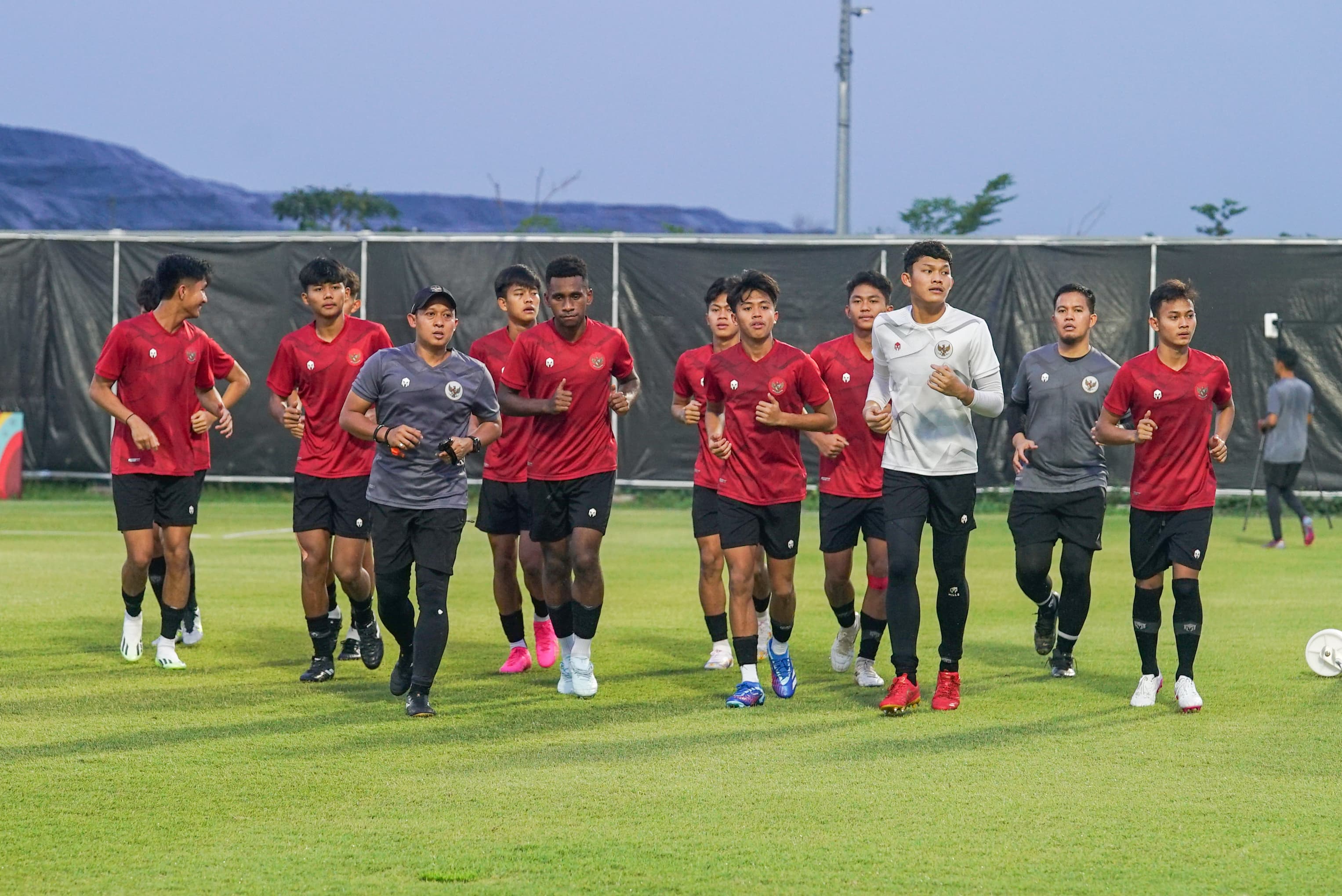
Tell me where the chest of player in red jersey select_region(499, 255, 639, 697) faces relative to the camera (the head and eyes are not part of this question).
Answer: toward the camera

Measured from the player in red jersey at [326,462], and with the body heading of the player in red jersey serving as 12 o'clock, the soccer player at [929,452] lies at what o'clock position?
The soccer player is roughly at 10 o'clock from the player in red jersey.

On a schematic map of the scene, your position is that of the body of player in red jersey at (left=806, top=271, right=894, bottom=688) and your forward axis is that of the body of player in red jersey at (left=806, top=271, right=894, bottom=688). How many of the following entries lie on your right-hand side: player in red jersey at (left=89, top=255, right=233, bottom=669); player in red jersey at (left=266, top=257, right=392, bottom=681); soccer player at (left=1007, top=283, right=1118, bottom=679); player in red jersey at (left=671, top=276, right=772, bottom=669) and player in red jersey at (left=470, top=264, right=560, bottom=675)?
4

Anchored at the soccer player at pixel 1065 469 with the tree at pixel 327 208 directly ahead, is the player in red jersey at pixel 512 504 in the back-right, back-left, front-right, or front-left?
front-left

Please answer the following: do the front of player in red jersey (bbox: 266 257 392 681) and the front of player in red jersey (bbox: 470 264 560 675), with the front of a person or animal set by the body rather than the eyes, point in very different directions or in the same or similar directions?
same or similar directions

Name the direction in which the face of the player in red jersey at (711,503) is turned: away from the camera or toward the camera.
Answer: toward the camera

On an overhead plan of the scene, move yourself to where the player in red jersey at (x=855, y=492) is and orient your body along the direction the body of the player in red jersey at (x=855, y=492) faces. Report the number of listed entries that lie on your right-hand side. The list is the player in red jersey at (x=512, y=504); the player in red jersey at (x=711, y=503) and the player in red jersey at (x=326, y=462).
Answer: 3

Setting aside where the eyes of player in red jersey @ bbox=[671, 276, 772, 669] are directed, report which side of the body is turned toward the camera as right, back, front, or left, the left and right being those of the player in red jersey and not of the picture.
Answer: front

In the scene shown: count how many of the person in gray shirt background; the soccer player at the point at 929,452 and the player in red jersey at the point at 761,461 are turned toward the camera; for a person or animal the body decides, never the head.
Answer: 2

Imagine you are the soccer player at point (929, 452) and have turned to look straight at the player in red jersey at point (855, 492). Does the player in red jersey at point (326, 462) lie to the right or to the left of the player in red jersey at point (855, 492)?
left

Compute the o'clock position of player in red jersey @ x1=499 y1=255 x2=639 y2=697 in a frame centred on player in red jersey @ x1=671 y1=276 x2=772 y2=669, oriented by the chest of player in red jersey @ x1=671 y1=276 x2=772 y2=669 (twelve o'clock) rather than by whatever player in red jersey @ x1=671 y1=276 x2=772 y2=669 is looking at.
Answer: player in red jersey @ x1=499 y1=255 x2=639 y2=697 is roughly at 2 o'clock from player in red jersey @ x1=671 y1=276 x2=772 y2=669.

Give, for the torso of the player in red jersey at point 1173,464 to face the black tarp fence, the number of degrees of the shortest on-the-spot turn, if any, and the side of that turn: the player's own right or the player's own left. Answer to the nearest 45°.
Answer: approximately 135° to the player's own right
